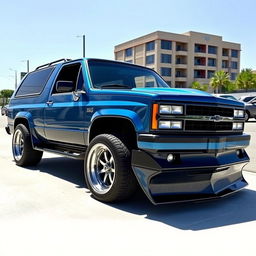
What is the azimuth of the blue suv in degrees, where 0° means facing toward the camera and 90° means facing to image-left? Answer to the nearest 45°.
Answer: approximately 315°
